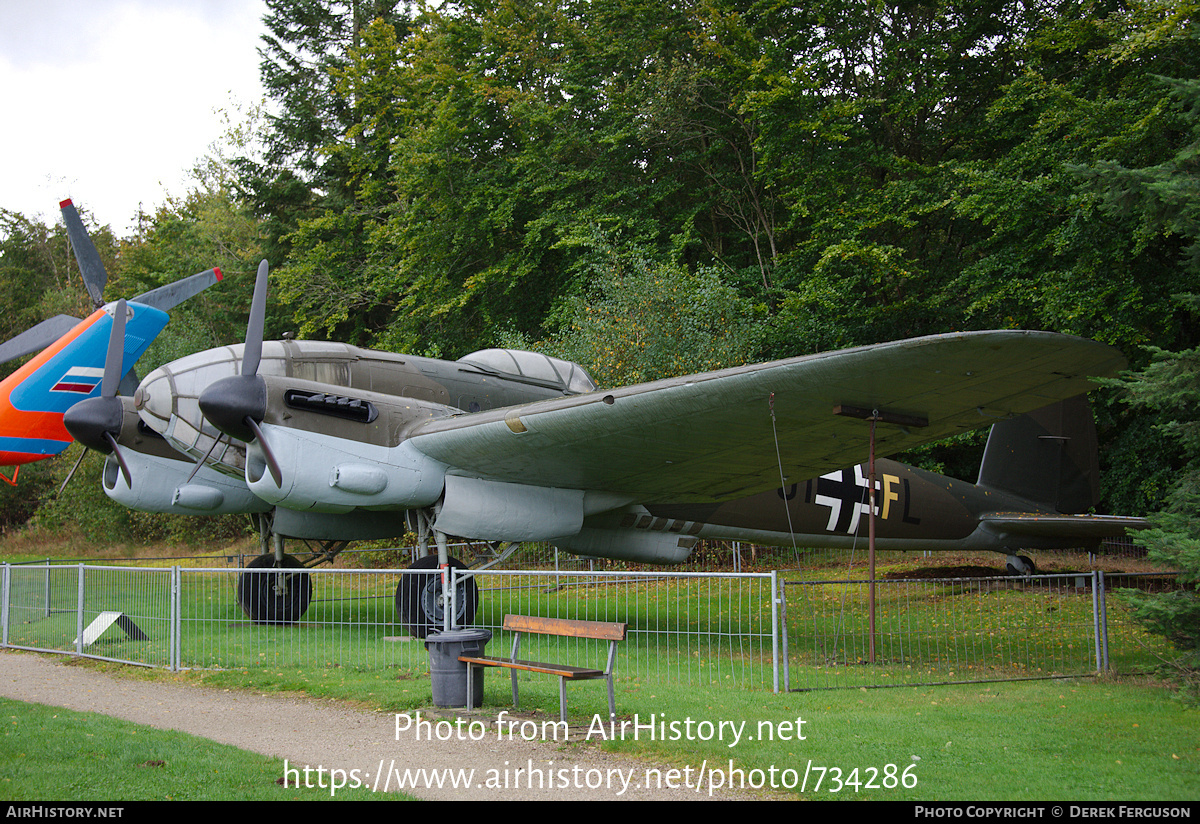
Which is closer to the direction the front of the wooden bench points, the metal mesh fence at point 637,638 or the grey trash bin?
the grey trash bin

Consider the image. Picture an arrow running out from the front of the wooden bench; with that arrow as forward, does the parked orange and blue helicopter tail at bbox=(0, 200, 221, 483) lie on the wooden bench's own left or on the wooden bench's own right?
on the wooden bench's own right

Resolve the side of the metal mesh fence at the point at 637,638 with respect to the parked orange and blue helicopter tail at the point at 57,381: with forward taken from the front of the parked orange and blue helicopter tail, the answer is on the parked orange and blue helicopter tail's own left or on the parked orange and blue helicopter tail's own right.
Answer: on the parked orange and blue helicopter tail's own left

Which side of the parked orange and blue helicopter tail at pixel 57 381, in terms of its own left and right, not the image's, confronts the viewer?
left

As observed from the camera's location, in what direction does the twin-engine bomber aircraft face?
facing the viewer and to the left of the viewer

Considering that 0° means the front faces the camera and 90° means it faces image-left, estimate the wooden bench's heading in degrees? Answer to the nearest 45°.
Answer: approximately 45°

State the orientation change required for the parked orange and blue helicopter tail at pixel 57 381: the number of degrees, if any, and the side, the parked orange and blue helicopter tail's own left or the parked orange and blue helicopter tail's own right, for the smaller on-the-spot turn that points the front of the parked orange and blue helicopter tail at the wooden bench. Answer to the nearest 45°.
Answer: approximately 90° to the parked orange and blue helicopter tail's own left

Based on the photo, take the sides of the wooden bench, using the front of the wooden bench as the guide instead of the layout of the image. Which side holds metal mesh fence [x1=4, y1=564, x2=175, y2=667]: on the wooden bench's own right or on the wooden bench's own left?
on the wooden bench's own right

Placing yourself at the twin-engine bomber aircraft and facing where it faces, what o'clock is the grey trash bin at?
The grey trash bin is roughly at 11 o'clock from the twin-engine bomber aircraft.

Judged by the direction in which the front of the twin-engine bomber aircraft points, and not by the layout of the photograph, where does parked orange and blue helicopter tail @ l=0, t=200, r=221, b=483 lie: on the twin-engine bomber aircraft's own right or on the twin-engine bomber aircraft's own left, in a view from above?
on the twin-engine bomber aircraft's own right

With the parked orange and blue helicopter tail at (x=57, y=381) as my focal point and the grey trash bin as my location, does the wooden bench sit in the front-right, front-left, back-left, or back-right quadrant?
back-right
